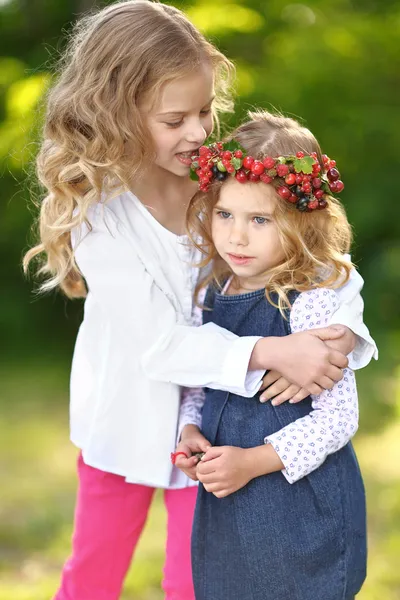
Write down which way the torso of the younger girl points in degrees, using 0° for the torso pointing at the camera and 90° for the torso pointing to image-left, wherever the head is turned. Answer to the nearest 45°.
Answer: approximately 45°

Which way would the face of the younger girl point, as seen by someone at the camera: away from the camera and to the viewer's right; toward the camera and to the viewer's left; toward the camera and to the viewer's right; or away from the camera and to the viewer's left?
toward the camera and to the viewer's left
